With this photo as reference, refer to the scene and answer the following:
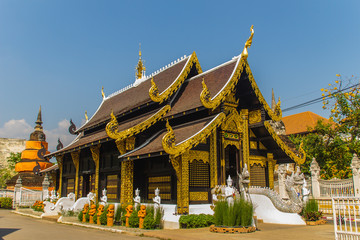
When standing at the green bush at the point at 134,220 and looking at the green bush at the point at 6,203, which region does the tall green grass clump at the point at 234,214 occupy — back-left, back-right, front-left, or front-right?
back-right

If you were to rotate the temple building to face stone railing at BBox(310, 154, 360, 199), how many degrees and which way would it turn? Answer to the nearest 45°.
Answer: approximately 90° to its left

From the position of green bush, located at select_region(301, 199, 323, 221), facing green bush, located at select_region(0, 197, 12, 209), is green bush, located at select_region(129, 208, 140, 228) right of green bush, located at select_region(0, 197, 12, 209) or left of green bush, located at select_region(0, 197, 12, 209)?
left

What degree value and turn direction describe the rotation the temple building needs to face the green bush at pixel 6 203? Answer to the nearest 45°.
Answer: approximately 180°

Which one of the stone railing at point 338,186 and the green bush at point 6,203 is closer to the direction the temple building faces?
the stone railing

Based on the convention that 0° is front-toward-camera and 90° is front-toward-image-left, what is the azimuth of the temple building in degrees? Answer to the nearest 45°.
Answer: approximately 315°

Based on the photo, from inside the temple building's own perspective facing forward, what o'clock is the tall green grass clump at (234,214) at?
The tall green grass clump is roughly at 1 o'clock from the temple building.

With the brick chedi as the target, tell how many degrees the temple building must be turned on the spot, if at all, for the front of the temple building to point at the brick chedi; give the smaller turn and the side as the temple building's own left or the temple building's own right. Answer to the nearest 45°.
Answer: approximately 180°

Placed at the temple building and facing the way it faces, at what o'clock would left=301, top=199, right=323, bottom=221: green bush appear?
The green bush is roughly at 11 o'clock from the temple building.

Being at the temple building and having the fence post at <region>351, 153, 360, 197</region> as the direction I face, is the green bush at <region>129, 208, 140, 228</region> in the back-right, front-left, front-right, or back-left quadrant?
back-right
